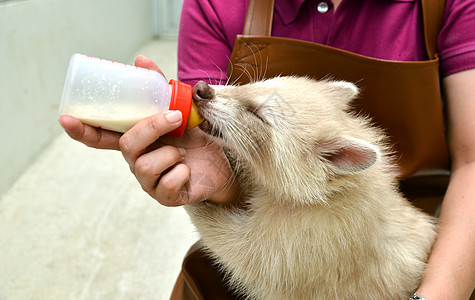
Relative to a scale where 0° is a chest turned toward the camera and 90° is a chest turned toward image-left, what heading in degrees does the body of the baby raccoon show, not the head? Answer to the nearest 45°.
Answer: approximately 90°

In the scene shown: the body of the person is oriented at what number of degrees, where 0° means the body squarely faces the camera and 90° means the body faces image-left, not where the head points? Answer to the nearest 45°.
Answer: approximately 0°
